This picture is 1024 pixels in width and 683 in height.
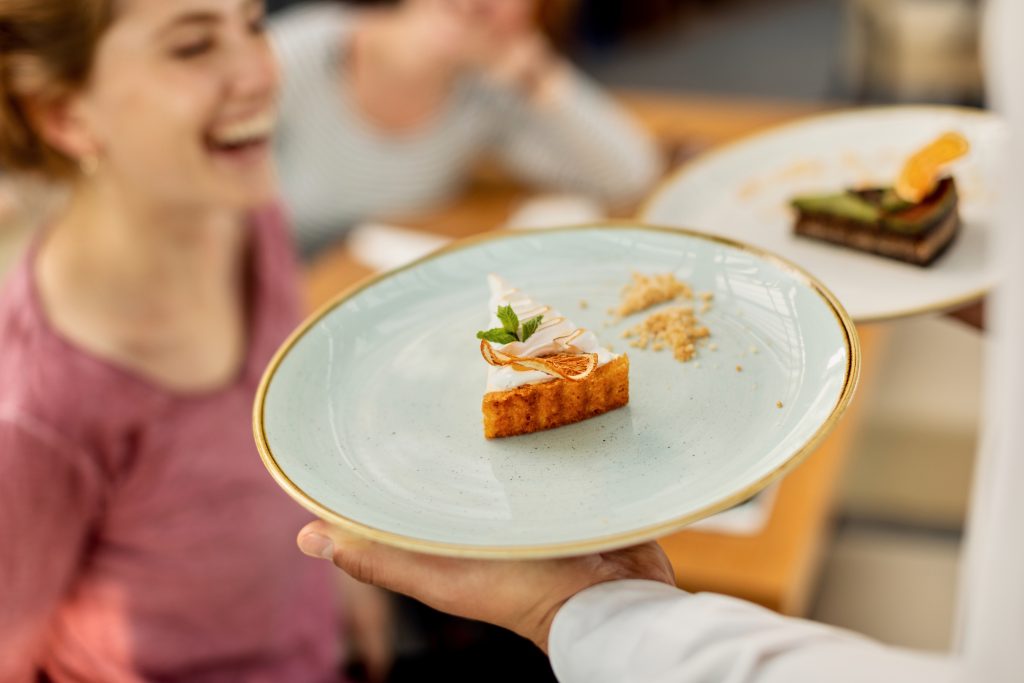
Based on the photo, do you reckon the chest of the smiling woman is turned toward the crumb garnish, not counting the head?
yes

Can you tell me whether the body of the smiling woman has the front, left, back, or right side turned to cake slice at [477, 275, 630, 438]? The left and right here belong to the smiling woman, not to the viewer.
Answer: front

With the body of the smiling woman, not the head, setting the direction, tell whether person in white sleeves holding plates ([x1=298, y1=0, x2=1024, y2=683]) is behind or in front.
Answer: in front

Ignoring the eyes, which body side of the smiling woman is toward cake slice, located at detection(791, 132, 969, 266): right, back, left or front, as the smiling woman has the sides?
front

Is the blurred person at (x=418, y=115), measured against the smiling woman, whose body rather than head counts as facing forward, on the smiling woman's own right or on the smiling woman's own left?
on the smiling woman's own left

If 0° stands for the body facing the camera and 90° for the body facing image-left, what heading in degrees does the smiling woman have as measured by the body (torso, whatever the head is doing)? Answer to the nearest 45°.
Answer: approximately 315°

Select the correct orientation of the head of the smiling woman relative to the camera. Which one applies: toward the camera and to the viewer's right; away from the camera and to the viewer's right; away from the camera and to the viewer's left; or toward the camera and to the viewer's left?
toward the camera and to the viewer's right

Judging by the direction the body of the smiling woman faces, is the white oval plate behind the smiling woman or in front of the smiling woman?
in front
